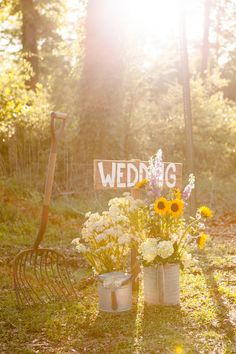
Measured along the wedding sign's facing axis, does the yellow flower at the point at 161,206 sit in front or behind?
in front

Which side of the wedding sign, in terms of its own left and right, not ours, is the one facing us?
front

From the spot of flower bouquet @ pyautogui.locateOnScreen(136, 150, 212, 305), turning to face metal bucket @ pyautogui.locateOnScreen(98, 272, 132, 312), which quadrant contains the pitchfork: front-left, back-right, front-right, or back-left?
front-right
